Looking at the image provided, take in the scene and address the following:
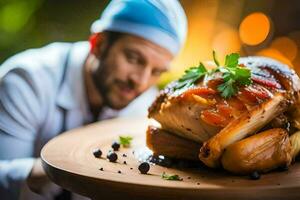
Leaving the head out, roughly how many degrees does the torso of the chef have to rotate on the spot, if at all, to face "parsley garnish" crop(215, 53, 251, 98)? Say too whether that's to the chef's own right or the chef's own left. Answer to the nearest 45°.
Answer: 0° — they already face it

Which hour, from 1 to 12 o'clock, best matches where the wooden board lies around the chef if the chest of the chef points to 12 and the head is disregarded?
The wooden board is roughly at 1 o'clock from the chef.

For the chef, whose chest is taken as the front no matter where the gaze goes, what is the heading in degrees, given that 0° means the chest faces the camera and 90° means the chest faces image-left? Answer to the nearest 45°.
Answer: approximately 315°

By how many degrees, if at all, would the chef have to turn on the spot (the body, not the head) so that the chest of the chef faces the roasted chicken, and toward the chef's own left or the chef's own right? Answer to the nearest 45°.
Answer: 0° — they already face it

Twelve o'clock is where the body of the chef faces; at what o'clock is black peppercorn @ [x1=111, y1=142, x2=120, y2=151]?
The black peppercorn is roughly at 1 o'clock from the chef.
